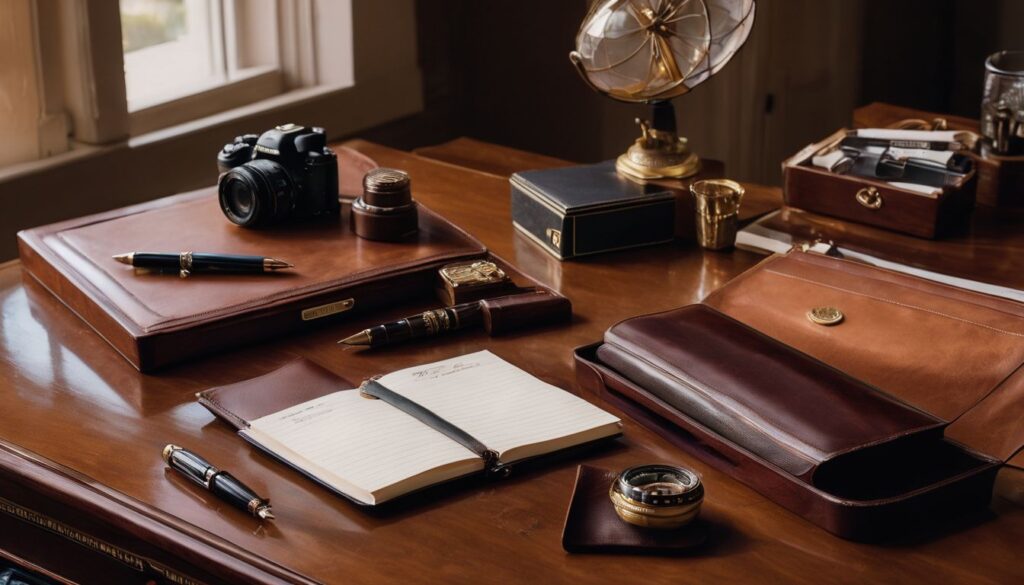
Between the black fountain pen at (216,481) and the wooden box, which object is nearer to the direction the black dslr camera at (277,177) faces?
the black fountain pen

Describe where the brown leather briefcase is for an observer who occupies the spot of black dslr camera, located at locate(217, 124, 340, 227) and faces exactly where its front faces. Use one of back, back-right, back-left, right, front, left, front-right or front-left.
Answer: left

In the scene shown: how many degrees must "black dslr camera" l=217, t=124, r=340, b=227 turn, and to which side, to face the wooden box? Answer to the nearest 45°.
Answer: approximately 135° to its left

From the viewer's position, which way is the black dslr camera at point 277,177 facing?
facing the viewer and to the left of the viewer

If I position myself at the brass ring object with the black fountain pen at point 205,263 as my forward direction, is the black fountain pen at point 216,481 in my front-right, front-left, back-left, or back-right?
front-left

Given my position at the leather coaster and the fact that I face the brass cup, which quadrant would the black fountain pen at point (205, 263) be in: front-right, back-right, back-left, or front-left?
front-left

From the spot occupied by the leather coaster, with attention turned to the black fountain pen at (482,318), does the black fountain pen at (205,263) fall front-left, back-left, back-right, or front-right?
front-left
